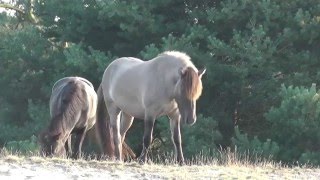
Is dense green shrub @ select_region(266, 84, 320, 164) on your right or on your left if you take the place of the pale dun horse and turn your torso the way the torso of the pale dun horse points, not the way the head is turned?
on your left

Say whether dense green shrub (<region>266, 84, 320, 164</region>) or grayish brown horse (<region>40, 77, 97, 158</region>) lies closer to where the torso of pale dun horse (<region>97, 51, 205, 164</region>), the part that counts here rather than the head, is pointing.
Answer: the dense green shrub

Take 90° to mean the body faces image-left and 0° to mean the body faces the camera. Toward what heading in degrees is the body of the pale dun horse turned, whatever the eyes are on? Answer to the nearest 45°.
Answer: approximately 315°

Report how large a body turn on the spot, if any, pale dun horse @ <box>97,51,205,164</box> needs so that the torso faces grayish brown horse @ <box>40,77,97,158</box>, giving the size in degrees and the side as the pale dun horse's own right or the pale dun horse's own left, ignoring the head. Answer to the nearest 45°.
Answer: approximately 180°
